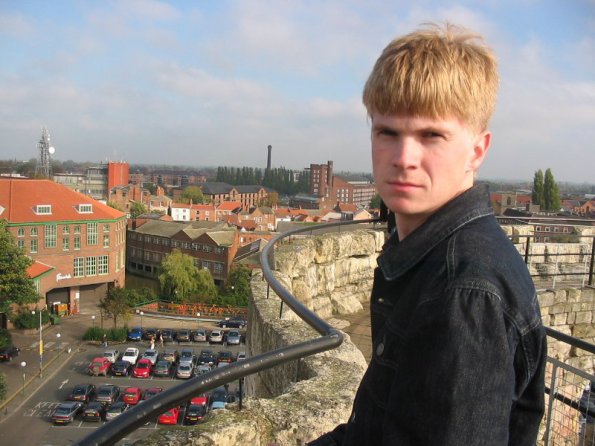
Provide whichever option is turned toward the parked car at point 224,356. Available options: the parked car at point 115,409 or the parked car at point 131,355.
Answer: the parked car at point 115,409

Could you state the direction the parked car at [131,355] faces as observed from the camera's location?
facing the viewer and to the left of the viewer

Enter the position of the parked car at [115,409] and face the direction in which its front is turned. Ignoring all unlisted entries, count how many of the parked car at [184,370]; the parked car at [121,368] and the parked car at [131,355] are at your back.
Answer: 0

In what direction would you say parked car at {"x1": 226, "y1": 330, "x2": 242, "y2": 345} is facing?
toward the camera

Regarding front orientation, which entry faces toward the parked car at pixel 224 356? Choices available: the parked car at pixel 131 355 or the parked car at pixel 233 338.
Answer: the parked car at pixel 233 338

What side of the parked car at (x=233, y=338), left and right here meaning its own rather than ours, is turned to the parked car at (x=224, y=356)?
front

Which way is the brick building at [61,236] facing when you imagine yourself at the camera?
facing the viewer

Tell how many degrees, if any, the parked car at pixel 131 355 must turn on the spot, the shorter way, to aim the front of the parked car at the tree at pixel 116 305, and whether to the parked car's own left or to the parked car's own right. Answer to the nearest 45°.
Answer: approximately 135° to the parked car's own right

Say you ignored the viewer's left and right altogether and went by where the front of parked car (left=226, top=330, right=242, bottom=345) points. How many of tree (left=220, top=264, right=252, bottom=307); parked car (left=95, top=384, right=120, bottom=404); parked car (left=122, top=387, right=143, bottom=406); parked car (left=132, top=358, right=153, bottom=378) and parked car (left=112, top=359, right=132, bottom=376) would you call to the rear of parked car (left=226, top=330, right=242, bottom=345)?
1

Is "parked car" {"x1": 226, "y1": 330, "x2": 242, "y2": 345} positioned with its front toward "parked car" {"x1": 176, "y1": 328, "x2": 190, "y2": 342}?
no

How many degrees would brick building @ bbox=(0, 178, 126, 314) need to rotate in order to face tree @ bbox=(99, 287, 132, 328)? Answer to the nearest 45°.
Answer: approximately 45° to its left

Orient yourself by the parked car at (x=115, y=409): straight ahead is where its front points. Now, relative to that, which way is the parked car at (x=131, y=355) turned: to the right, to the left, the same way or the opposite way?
the opposite way

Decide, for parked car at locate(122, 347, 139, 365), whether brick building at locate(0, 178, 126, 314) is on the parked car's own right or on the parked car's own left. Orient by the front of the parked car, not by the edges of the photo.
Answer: on the parked car's own right

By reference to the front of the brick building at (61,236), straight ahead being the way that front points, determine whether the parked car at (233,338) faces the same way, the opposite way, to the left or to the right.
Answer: the same way

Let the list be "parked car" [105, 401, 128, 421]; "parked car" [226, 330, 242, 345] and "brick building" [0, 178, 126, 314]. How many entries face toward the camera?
2
